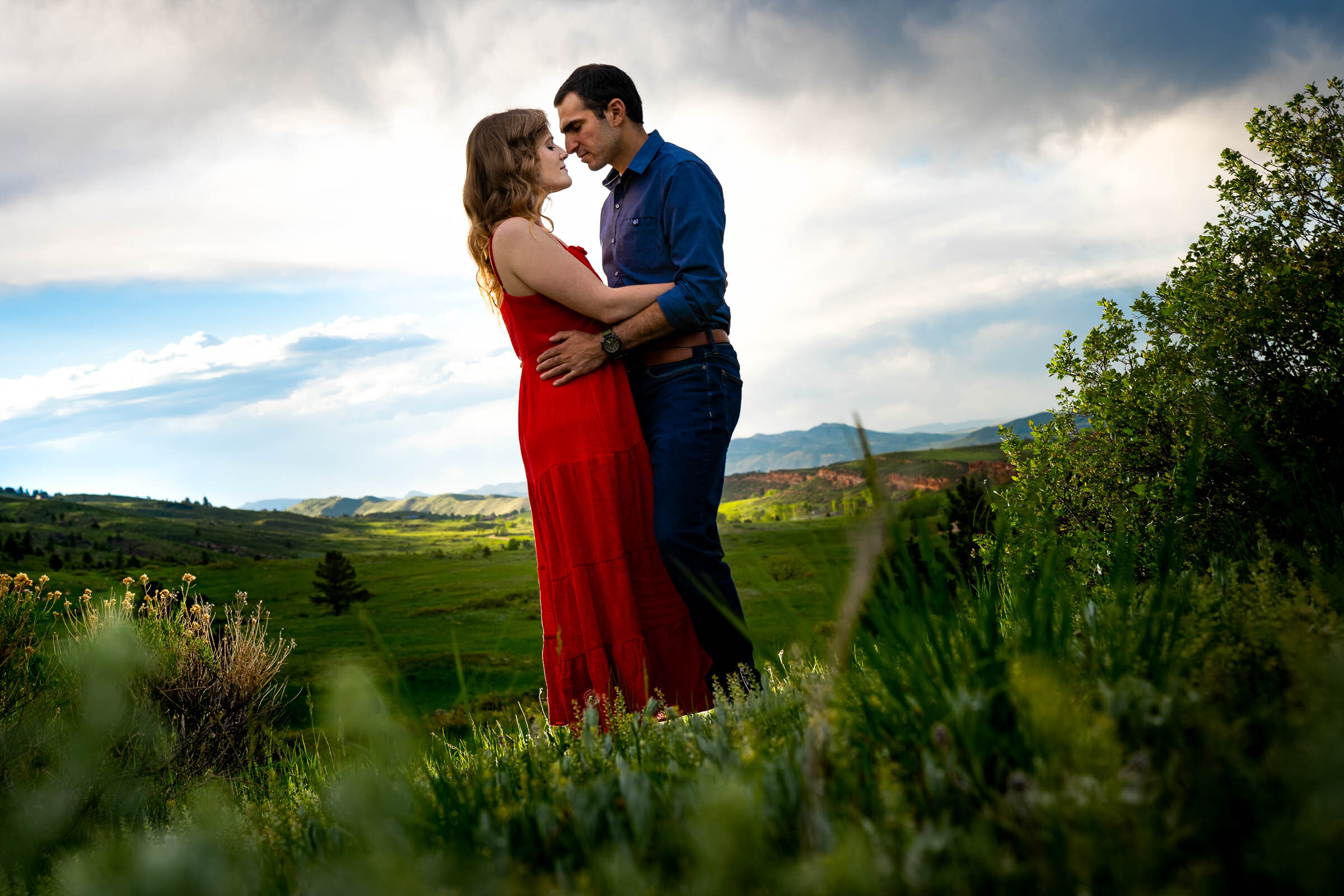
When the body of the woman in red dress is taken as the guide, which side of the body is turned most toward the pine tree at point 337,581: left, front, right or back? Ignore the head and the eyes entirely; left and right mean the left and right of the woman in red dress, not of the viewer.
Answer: left

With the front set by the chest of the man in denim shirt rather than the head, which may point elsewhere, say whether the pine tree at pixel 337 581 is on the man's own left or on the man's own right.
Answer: on the man's own right

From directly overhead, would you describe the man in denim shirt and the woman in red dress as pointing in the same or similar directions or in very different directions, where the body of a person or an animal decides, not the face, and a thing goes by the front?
very different directions

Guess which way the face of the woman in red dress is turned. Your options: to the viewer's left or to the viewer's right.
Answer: to the viewer's right

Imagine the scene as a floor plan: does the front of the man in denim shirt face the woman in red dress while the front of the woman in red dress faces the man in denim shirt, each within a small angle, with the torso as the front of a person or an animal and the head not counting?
yes

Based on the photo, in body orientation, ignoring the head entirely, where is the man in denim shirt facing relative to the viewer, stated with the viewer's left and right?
facing to the left of the viewer

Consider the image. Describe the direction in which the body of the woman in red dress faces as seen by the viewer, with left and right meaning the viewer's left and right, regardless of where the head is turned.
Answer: facing to the right of the viewer
